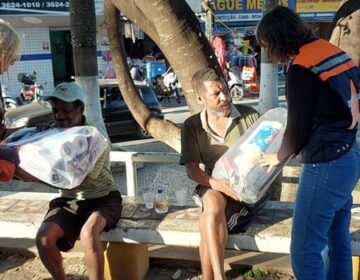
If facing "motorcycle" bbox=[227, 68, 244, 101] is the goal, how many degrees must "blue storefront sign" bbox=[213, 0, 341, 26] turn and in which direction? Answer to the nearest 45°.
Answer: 0° — it already faces it

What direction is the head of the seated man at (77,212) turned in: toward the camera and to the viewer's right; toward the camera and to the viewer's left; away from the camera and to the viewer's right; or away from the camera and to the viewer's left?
toward the camera and to the viewer's left

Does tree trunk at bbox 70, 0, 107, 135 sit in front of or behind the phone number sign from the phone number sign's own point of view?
in front

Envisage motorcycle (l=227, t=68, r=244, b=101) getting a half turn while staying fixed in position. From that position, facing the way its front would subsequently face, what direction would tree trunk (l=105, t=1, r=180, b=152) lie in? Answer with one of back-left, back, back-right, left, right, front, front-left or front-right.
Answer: back-left

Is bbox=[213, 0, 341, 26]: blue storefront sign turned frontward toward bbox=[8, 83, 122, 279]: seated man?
yes

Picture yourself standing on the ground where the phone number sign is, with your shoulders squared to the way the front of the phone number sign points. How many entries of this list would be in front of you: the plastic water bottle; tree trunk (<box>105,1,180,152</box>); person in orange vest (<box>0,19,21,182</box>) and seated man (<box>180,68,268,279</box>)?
4

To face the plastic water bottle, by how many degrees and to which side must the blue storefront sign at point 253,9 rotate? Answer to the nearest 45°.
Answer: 0° — it already faces it

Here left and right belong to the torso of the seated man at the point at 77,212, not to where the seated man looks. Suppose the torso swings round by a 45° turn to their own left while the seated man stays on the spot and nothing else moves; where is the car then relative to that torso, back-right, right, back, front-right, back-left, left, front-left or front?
back
